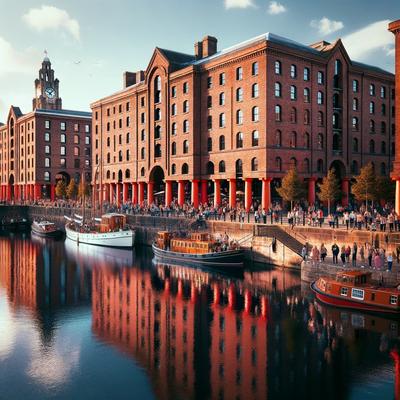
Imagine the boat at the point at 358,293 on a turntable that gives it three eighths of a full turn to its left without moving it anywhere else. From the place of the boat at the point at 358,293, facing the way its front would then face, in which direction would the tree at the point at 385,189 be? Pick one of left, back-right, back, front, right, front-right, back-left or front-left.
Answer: back-left

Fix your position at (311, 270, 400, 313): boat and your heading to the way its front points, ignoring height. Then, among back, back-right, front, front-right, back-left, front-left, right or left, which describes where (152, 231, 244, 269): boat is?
front-right

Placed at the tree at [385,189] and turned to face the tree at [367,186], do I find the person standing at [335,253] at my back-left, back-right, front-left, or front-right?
front-left

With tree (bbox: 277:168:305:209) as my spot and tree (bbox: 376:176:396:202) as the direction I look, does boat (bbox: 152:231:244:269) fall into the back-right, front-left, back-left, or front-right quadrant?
back-right

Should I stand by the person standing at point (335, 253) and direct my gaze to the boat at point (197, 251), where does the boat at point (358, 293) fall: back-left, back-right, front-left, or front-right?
back-left

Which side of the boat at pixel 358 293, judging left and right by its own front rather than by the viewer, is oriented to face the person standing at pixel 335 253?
right

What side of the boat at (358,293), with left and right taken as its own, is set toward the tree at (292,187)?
right

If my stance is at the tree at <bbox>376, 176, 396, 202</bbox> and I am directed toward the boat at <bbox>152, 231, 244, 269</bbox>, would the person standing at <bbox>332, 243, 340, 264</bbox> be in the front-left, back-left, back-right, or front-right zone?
front-left

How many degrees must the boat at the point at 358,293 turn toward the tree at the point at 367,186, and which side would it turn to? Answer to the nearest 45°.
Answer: approximately 90° to its right

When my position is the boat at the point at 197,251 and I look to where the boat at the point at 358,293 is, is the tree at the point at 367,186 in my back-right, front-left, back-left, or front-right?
front-left

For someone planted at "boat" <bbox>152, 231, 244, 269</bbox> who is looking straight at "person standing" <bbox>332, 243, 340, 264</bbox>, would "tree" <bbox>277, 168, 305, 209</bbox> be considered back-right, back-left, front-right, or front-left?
front-left

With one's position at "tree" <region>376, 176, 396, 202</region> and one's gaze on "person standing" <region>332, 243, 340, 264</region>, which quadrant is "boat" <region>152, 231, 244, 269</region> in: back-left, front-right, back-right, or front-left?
front-right

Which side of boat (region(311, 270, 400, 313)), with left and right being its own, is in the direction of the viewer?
left
